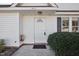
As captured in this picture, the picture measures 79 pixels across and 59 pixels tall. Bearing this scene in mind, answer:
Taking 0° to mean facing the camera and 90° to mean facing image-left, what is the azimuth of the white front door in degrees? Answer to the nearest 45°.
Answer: approximately 0°
